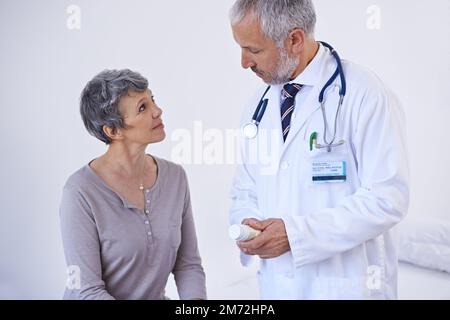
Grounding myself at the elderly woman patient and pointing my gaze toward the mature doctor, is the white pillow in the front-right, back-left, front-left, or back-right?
front-left

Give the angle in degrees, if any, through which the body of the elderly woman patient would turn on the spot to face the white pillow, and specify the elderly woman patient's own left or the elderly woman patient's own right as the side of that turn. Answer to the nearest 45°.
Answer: approximately 45° to the elderly woman patient's own left

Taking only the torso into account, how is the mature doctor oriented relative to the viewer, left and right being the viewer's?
facing the viewer and to the left of the viewer

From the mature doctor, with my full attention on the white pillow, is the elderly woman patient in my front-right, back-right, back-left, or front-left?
back-left

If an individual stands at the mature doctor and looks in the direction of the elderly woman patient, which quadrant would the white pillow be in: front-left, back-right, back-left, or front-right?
back-right

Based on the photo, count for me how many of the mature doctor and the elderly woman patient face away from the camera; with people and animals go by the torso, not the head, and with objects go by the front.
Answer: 0

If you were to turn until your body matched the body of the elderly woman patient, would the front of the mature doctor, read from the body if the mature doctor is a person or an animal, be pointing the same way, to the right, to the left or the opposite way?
to the right
